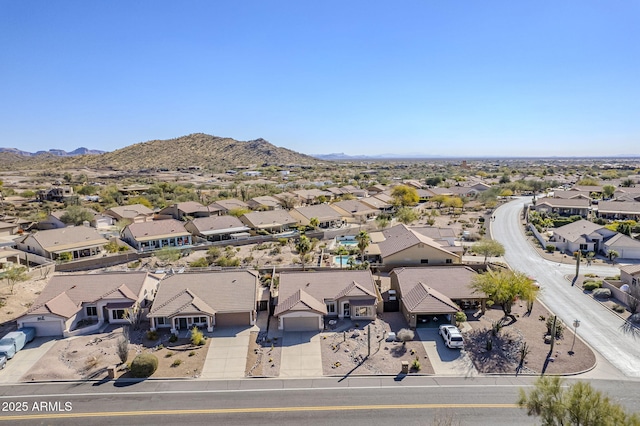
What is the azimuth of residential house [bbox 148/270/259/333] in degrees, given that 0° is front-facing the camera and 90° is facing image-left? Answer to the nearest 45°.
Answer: approximately 0°

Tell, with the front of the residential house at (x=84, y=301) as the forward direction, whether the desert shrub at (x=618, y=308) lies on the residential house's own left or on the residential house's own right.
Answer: on the residential house's own left

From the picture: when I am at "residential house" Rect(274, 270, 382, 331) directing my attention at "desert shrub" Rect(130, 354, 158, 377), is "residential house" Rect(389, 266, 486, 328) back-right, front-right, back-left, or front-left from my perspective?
back-left

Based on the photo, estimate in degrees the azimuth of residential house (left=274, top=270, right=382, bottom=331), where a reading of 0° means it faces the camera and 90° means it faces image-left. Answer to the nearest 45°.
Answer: approximately 0°

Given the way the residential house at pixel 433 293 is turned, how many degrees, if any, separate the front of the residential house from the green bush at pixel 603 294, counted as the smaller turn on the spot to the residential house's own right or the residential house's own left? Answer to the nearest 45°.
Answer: approximately 135° to the residential house's own left

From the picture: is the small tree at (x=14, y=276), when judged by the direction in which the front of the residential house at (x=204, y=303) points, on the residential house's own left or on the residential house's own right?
on the residential house's own right

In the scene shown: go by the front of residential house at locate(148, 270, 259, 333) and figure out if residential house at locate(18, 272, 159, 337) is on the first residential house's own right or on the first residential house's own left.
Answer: on the first residential house's own right

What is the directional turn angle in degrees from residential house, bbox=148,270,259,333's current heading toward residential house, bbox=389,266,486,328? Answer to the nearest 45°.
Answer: approximately 90° to its left

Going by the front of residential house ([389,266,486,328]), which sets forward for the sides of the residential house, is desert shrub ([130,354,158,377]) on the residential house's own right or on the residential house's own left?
on the residential house's own right

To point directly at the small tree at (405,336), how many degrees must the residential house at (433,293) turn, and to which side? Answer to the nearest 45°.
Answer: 0° — it already faces it
